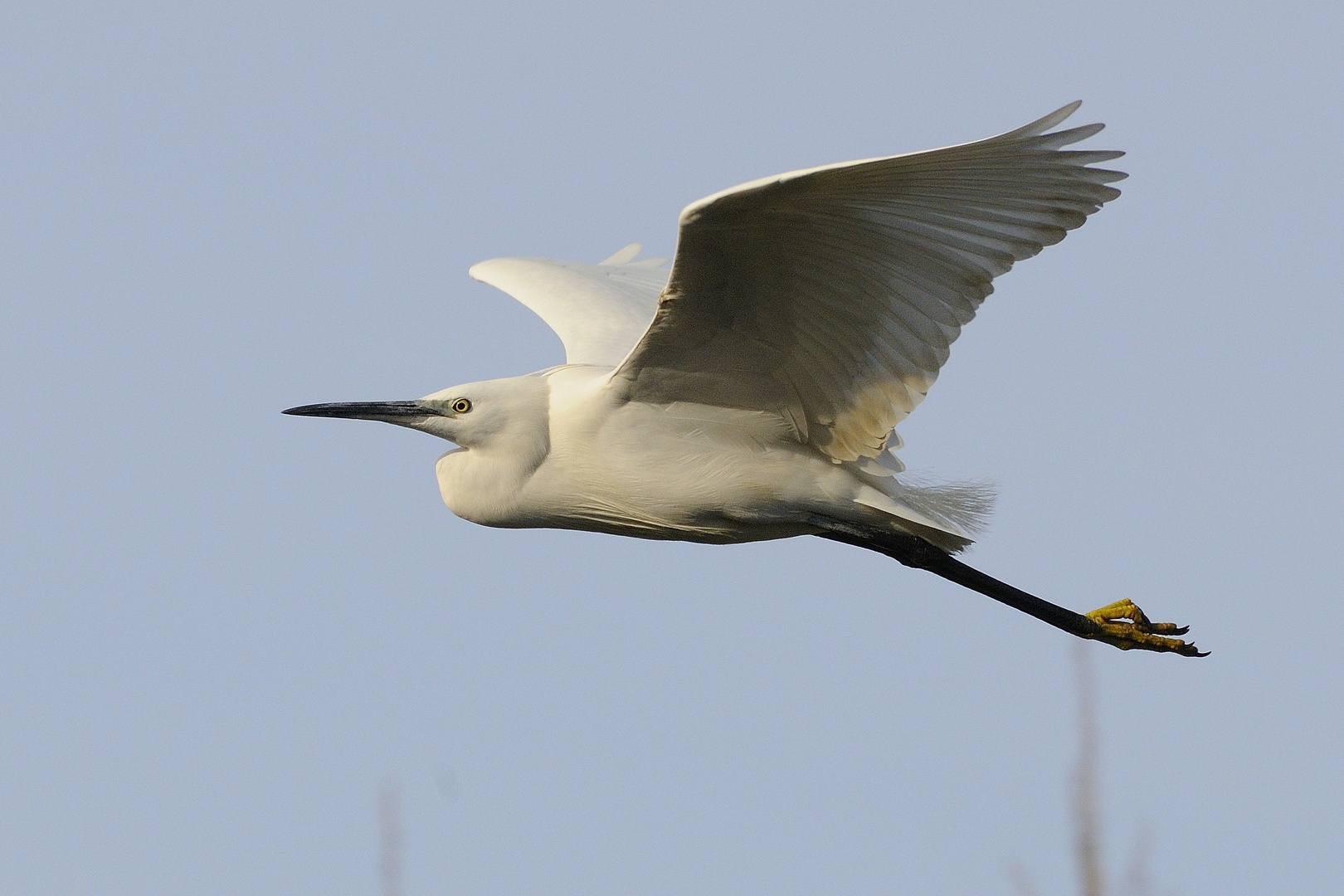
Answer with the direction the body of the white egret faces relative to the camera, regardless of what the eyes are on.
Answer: to the viewer's left
